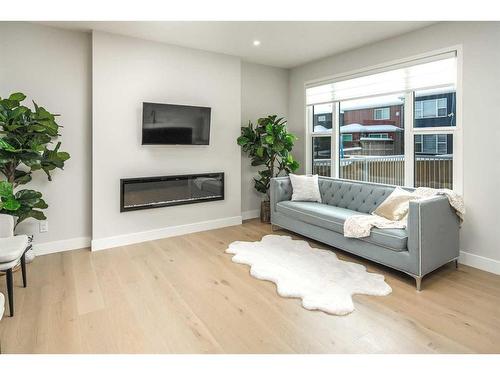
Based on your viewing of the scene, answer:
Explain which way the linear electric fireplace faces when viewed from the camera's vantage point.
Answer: facing the viewer and to the right of the viewer

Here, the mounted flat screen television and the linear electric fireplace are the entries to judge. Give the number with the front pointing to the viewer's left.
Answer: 0

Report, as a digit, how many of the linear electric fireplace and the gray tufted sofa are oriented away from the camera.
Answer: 0

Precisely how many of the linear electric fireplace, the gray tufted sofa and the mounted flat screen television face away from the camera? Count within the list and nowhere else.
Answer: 0

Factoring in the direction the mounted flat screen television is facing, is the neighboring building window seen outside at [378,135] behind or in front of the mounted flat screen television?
behind

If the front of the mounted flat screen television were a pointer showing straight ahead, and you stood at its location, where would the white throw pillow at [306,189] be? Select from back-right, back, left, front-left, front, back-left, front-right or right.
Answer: front-left

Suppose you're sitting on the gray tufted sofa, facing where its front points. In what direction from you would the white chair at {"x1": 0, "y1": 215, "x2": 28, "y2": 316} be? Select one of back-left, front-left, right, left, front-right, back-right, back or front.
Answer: front

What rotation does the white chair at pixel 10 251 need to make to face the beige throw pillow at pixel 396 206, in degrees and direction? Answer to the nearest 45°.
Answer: approximately 45° to its left

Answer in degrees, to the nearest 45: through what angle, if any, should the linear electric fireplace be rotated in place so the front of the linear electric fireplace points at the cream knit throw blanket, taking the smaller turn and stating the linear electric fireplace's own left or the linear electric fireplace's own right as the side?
0° — it already faces it

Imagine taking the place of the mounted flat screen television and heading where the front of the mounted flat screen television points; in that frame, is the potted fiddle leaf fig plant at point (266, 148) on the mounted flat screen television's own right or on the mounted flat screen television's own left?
on the mounted flat screen television's own left

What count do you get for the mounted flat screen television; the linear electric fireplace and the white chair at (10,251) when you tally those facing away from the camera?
0

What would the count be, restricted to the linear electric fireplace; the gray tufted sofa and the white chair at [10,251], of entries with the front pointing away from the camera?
0
